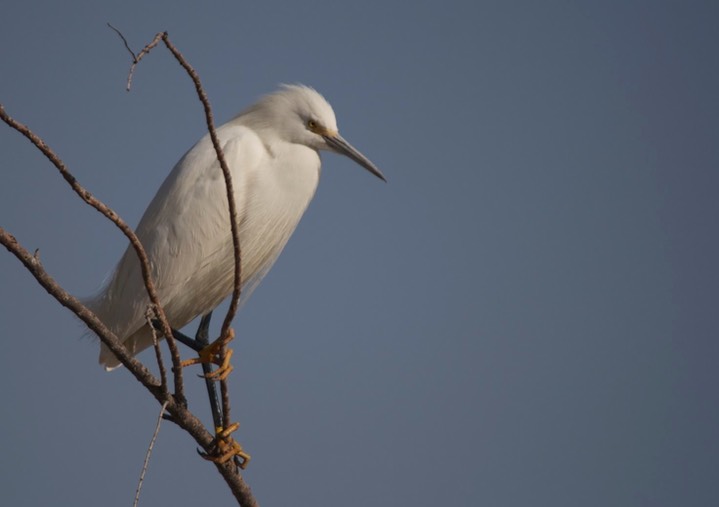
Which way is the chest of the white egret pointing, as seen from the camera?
to the viewer's right
